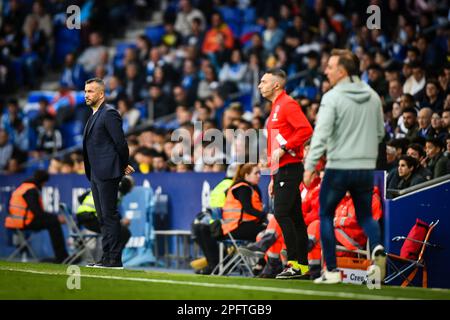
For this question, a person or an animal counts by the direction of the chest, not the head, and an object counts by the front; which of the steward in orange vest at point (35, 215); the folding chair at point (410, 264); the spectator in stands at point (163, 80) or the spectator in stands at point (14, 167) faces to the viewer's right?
the steward in orange vest

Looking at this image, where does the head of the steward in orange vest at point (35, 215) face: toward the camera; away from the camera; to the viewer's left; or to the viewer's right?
away from the camera

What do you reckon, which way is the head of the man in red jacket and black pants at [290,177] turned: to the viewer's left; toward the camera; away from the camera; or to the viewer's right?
to the viewer's left

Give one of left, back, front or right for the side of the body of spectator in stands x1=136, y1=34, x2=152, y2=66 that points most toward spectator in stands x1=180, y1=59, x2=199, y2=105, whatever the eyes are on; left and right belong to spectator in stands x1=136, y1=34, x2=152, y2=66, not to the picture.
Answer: left

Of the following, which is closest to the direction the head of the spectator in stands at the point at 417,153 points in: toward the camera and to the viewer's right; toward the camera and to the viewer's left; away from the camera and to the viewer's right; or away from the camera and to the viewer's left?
toward the camera and to the viewer's left

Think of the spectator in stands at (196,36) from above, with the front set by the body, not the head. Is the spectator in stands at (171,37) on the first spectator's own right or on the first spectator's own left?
on the first spectator's own right

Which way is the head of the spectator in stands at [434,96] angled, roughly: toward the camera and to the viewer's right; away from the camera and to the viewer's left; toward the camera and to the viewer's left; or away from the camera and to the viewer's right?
toward the camera and to the viewer's left

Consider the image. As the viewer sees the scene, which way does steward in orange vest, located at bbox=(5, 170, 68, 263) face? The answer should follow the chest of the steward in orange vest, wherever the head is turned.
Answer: to the viewer's right
